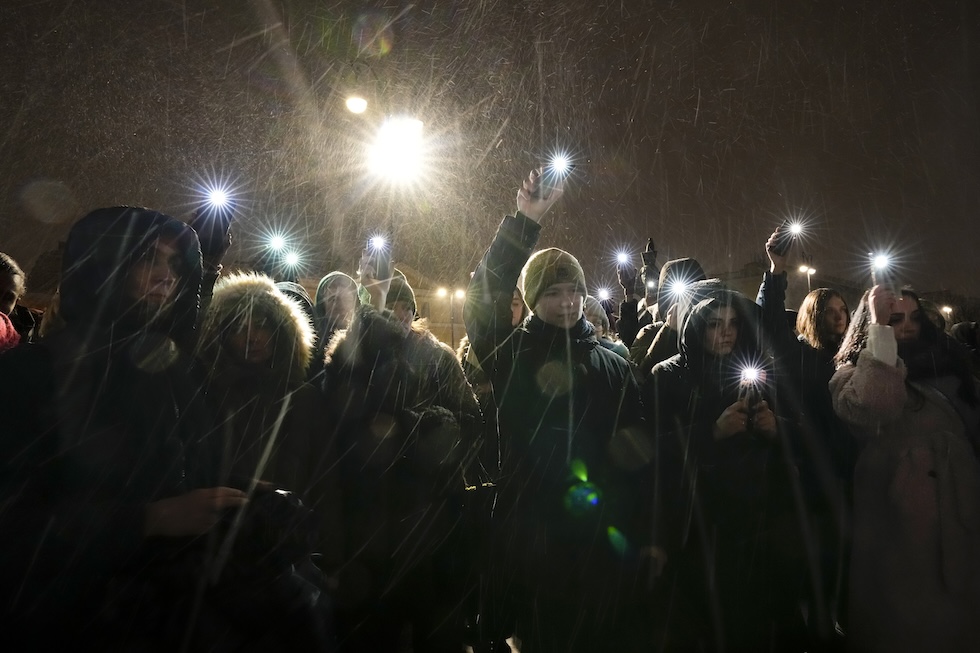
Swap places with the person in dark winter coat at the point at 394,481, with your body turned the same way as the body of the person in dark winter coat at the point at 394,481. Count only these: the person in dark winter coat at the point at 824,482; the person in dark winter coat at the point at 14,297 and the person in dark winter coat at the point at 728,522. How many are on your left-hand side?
2

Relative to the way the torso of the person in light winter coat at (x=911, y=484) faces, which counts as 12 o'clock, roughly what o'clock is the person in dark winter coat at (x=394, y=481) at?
the person in dark winter coat at (x=394, y=481) is roughly at 2 o'clock from the person in light winter coat at (x=911, y=484).

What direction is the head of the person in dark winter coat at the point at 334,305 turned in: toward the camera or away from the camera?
toward the camera

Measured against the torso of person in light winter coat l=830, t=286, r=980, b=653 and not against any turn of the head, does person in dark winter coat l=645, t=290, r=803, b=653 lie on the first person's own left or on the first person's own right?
on the first person's own right

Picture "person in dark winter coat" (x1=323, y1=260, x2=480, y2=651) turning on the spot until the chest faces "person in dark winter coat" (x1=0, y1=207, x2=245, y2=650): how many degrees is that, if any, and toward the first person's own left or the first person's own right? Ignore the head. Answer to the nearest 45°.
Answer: approximately 45° to the first person's own right

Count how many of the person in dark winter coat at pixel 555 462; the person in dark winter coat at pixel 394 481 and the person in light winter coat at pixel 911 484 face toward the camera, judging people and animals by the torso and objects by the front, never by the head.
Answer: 3

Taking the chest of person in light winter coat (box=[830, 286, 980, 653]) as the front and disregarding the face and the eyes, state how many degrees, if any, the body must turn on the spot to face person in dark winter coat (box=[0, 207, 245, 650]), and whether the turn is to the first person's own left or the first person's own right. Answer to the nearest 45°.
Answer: approximately 45° to the first person's own right

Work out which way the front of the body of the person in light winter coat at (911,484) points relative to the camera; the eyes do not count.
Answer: toward the camera

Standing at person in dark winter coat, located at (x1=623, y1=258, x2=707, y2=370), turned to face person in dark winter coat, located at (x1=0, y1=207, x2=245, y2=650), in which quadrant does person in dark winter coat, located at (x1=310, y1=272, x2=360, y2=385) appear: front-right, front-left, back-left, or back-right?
front-right

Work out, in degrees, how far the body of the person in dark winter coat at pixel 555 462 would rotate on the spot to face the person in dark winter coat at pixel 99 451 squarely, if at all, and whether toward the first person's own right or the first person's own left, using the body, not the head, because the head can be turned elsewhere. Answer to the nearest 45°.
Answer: approximately 45° to the first person's own right

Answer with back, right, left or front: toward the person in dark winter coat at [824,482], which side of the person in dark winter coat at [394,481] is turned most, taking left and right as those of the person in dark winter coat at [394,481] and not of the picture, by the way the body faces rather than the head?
left

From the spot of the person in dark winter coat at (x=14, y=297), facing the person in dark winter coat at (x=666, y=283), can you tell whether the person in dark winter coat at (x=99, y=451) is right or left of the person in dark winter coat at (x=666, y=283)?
right

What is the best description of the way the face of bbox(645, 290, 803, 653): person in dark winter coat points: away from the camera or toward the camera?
toward the camera

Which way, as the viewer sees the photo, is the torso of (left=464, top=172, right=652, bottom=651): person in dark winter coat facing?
toward the camera

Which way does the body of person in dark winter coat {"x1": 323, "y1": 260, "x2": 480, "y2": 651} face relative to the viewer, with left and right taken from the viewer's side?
facing the viewer

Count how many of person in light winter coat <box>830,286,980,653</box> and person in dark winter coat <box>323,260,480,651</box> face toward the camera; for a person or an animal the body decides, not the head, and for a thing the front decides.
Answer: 2

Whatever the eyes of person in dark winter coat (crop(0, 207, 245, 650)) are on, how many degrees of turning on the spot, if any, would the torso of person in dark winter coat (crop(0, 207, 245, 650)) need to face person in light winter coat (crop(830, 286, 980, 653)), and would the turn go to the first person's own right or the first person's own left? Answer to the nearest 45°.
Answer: approximately 45° to the first person's own left
